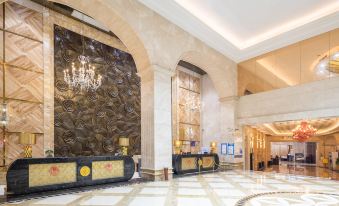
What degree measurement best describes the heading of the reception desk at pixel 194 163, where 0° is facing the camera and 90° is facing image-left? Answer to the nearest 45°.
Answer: approximately 315°

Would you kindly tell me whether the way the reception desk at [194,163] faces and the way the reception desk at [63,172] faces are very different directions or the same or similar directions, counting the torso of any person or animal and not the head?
same or similar directions

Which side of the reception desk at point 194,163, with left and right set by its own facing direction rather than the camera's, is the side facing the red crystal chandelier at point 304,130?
left

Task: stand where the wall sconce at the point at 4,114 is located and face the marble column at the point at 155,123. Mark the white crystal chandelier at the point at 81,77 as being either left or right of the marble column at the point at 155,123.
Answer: left

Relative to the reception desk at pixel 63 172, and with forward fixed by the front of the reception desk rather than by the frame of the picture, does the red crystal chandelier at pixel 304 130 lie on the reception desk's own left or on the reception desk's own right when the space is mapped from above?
on the reception desk's own left

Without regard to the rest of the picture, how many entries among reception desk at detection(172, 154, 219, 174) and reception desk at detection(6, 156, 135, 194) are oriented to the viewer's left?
0

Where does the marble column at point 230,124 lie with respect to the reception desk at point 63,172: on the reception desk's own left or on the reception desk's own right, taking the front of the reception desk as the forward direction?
on the reception desk's own left

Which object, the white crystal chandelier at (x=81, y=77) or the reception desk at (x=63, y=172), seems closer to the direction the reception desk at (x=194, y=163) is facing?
the reception desk

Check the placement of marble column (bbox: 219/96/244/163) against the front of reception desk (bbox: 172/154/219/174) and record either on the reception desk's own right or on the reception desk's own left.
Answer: on the reception desk's own left

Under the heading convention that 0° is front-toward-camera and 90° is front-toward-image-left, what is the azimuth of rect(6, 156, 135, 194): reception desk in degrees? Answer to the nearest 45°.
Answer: approximately 315°

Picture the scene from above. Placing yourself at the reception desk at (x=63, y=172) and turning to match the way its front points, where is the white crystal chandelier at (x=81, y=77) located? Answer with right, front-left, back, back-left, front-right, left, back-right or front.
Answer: back-left
